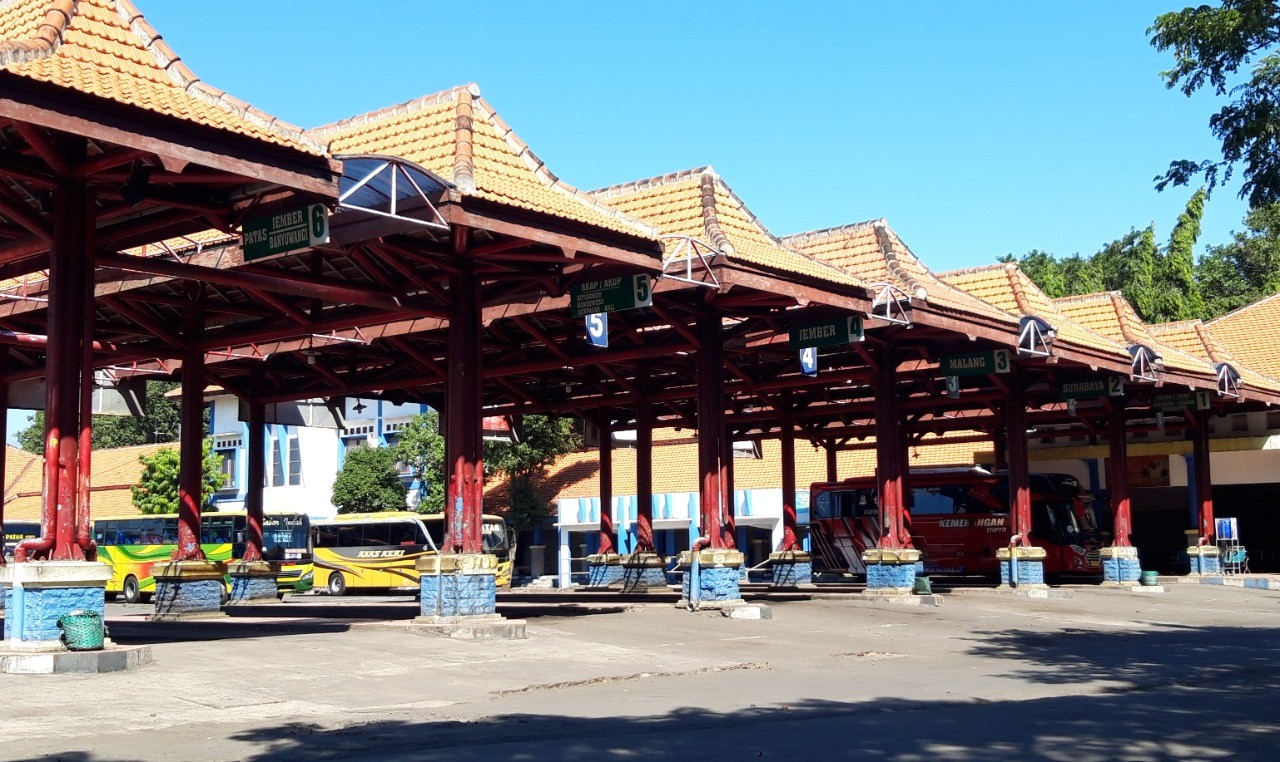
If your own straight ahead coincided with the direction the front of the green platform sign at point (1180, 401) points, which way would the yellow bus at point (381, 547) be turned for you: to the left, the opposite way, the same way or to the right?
to the left

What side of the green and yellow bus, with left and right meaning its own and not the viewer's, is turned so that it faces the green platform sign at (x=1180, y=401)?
front

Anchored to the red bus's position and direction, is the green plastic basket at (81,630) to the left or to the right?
on its right

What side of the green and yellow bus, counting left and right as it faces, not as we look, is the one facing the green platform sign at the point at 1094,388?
front

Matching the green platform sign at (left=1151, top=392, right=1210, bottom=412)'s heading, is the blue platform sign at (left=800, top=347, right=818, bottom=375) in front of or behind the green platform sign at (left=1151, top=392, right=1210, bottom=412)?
in front

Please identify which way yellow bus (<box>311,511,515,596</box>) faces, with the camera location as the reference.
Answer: facing the viewer and to the right of the viewer

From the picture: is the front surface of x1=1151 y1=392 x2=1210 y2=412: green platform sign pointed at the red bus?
no

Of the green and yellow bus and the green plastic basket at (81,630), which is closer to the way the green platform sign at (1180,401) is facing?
the green plastic basket

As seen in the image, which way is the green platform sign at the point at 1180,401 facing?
toward the camera

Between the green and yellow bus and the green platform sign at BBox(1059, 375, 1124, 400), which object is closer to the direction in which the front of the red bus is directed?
the green platform sign

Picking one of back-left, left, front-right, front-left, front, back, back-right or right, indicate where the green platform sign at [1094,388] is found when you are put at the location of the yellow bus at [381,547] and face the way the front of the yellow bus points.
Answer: front

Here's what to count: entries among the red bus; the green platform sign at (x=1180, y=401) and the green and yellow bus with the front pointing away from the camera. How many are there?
0
